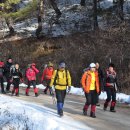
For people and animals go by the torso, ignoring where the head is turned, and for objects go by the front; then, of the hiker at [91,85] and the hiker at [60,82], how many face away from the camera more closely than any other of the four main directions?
0

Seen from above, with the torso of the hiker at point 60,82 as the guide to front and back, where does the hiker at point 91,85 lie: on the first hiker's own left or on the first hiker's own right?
on the first hiker's own left

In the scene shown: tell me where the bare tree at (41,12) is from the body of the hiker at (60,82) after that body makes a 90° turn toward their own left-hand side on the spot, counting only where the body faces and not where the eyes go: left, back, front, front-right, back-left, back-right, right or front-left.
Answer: left

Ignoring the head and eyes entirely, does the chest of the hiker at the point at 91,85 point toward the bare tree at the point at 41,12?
no

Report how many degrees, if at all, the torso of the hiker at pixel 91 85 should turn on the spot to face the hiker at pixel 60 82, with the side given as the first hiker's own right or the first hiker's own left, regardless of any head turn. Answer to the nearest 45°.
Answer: approximately 90° to the first hiker's own right

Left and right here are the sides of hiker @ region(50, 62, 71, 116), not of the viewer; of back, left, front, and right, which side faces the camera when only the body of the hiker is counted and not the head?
front
